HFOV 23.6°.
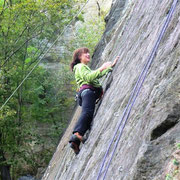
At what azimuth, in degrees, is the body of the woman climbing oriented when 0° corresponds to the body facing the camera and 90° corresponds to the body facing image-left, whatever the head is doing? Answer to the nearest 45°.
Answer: approximately 270°

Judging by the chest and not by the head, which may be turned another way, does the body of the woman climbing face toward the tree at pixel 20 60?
no
